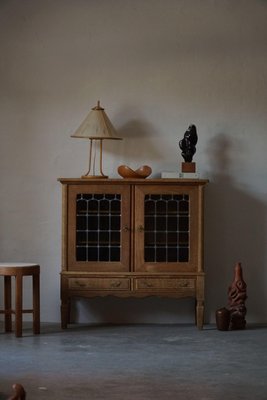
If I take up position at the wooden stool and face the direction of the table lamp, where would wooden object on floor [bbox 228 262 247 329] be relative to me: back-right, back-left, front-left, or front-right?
front-right

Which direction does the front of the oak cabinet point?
toward the camera

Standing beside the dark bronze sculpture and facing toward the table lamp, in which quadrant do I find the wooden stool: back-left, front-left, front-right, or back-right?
front-left

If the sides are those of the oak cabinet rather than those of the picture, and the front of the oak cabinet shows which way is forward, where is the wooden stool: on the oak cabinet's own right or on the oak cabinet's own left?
on the oak cabinet's own right
